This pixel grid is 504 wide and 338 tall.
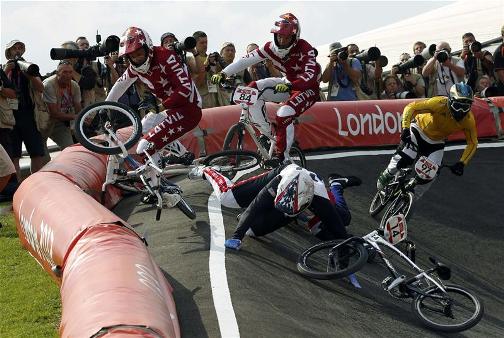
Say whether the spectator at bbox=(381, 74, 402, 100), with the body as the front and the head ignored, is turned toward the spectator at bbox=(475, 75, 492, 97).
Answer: no

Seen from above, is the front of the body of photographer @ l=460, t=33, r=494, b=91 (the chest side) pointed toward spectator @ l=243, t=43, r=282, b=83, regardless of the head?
no

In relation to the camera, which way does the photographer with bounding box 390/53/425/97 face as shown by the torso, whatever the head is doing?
toward the camera

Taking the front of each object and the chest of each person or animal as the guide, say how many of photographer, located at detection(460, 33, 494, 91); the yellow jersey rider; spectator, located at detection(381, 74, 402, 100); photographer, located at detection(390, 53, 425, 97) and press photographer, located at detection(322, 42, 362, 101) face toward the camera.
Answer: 5

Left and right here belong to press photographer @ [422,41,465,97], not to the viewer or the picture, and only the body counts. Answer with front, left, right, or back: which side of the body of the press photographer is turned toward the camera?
front

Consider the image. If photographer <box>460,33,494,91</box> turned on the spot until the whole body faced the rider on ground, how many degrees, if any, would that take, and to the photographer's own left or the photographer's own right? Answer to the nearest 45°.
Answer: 0° — they already face them

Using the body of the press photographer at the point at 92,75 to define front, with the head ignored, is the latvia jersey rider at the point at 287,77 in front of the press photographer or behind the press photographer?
in front

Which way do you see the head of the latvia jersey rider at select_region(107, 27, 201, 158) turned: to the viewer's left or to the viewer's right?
to the viewer's left

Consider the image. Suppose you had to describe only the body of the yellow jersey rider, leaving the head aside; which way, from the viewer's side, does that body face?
toward the camera

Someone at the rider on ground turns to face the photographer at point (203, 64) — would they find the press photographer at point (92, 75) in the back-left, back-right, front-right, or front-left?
front-left

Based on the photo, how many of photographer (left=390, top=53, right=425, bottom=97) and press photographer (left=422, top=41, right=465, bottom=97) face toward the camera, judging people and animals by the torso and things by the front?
2

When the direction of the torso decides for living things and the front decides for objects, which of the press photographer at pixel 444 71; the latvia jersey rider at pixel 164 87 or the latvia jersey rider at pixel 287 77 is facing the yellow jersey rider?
the press photographer

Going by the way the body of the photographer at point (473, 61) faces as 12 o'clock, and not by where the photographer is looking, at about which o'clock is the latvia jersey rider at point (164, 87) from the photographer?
The latvia jersey rider is roughly at 1 o'clock from the photographer.

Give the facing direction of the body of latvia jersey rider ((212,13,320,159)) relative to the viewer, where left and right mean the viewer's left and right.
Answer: facing the viewer and to the left of the viewer

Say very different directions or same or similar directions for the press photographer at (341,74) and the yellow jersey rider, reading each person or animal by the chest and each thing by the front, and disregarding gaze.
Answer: same or similar directions

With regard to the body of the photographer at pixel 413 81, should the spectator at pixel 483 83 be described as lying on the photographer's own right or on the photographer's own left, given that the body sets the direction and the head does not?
on the photographer's own left

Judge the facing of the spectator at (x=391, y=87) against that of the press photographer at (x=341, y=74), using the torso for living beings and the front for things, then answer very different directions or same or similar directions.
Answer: same or similar directions

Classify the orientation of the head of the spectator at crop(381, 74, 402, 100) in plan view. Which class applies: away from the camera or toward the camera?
toward the camera

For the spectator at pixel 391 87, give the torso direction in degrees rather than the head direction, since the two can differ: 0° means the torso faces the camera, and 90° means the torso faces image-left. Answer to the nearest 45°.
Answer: approximately 0°

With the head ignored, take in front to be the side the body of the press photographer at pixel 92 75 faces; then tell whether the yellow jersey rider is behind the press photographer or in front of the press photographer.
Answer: in front
